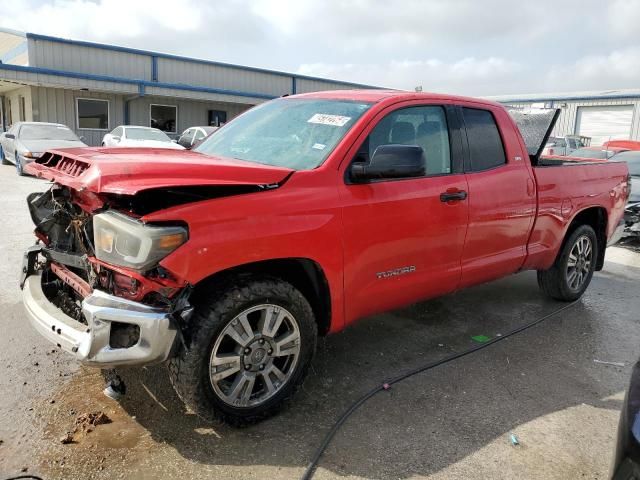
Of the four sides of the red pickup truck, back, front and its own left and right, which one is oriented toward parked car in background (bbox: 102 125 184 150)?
right

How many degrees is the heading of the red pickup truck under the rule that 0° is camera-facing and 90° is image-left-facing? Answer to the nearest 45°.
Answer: approximately 45°

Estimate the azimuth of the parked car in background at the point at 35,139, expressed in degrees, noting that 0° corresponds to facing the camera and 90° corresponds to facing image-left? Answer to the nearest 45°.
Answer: approximately 315°

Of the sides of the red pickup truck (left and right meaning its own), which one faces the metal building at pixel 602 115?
back

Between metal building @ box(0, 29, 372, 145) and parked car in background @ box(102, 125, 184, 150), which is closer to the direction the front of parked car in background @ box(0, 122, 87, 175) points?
the parked car in background
